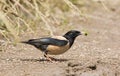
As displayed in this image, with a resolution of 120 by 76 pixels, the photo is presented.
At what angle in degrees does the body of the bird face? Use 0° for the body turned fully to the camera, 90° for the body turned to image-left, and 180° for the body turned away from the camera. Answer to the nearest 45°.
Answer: approximately 270°
